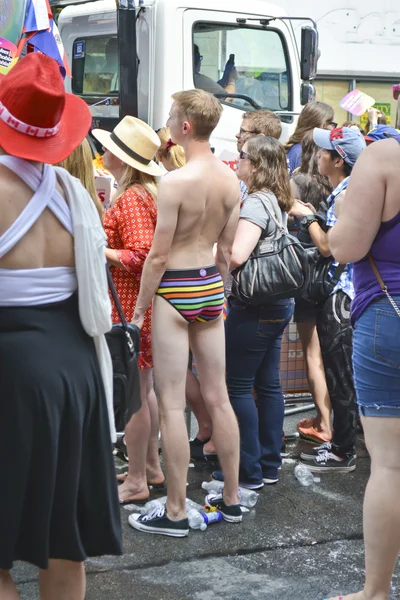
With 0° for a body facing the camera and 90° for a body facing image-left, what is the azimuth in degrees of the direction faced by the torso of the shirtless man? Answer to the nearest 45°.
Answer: approximately 135°

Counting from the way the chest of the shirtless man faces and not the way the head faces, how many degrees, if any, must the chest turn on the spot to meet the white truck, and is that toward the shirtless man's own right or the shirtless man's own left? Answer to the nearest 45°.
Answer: approximately 45° to the shirtless man's own right

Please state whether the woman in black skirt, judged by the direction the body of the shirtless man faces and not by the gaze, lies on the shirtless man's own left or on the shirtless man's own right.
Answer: on the shirtless man's own left

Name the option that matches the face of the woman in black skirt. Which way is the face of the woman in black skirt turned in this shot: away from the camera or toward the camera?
away from the camera
